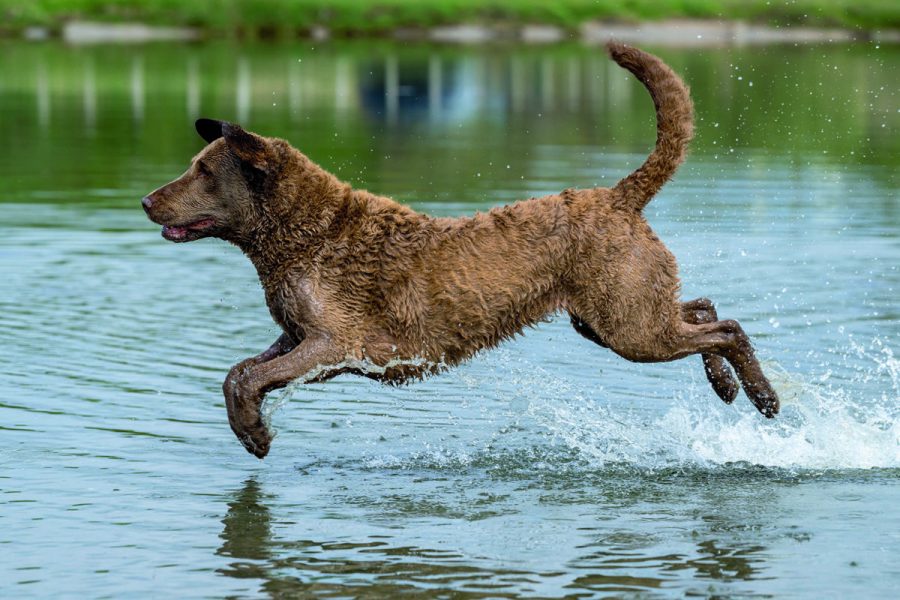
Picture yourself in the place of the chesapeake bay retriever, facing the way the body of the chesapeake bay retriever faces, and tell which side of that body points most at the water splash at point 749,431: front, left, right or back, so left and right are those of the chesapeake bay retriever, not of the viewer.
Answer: back

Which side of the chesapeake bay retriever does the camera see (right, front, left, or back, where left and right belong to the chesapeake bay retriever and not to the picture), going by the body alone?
left
